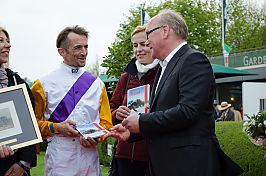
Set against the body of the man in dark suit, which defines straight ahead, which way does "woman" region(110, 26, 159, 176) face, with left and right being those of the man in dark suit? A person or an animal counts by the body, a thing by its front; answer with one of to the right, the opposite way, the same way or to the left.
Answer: to the left

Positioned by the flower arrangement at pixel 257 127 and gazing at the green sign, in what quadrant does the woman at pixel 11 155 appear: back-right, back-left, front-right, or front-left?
back-left

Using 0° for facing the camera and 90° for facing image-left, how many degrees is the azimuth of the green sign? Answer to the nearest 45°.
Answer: approximately 45°

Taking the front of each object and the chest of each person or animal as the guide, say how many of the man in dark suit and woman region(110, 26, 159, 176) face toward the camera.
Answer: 1

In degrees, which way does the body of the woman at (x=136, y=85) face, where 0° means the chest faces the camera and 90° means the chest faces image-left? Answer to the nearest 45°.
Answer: approximately 0°

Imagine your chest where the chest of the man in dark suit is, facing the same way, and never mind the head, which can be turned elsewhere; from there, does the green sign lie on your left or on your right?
on your right

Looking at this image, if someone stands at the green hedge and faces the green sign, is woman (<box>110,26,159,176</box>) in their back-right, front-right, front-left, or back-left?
back-left

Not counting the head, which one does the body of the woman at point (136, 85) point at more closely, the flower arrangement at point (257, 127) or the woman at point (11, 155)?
the woman

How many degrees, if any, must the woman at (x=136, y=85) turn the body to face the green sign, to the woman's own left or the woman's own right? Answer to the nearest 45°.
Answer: approximately 180°

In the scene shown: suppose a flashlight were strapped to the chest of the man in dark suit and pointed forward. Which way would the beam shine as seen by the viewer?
to the viewer's left
